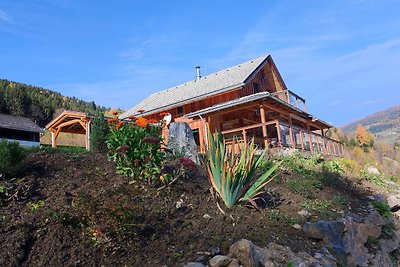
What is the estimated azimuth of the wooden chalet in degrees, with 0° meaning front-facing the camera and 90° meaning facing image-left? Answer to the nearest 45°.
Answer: approximately 315°

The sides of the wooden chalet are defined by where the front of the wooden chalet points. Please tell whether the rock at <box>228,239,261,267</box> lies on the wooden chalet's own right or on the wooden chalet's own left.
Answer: on the wooden chalet's own right

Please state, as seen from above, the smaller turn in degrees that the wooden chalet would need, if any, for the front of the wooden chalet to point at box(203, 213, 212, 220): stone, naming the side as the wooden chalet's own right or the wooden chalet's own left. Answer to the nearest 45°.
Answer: approximately 45° to the wooden chalet's own right

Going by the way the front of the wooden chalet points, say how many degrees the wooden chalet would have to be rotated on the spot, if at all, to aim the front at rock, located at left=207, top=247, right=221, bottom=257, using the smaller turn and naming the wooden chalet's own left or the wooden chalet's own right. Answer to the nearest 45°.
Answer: approximately 45° to the wooden chalet's own right

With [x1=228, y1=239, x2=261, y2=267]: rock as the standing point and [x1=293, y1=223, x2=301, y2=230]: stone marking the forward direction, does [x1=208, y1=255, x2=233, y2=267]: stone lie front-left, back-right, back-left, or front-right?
back-left

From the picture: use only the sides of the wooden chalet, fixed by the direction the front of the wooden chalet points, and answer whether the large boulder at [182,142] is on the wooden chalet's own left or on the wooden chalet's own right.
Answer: on the wooden chalet's own right

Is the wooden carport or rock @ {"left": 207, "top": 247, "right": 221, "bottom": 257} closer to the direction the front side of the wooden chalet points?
the rock

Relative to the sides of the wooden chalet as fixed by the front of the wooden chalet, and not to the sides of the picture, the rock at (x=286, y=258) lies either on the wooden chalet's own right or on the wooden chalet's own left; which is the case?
on the wooden chalet's own right

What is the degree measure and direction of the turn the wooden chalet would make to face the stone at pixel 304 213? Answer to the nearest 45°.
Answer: approximately 45° to its right
